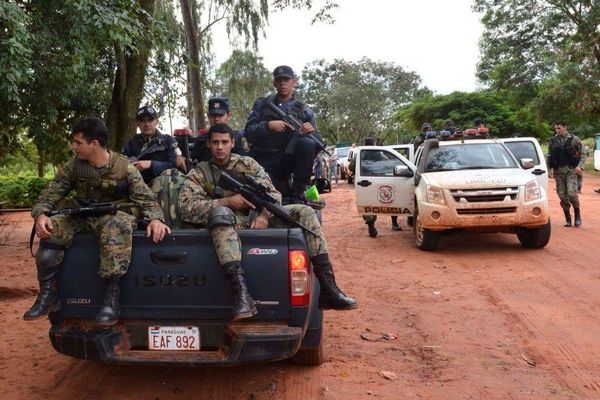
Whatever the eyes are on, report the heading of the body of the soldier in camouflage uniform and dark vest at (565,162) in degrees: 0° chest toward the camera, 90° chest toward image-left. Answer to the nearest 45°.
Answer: approximately 45°

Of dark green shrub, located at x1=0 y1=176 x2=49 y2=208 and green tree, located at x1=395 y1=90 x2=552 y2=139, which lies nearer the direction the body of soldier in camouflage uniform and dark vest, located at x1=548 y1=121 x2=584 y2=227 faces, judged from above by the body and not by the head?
the dark green shrub

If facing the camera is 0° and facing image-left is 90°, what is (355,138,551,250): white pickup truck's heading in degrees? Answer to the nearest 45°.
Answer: approximately 0°

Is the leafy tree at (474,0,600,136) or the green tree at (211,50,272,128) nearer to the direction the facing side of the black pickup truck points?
the green tree

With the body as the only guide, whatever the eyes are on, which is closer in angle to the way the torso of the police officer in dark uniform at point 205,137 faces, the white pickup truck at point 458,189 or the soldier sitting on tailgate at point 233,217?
the soldier sitting on tailgate

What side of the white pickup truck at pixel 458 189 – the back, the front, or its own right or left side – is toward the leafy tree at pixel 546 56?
back

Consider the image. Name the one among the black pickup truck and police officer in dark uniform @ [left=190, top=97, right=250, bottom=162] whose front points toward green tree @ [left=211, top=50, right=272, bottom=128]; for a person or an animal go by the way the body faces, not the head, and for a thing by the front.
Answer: the black pickup truck

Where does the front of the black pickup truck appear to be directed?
away from the camera

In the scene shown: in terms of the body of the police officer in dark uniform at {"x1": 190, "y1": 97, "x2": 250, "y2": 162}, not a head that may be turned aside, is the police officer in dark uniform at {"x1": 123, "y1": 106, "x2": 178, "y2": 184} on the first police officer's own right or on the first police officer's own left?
on the first police officer's own right

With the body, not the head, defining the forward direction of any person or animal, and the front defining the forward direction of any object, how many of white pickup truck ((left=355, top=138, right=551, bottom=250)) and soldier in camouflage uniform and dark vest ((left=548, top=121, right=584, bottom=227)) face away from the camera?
0

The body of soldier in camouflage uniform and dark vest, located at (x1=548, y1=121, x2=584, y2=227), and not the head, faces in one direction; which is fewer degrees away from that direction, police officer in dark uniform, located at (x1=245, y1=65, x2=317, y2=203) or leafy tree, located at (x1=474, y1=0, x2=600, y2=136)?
the police officer in dark uniform
